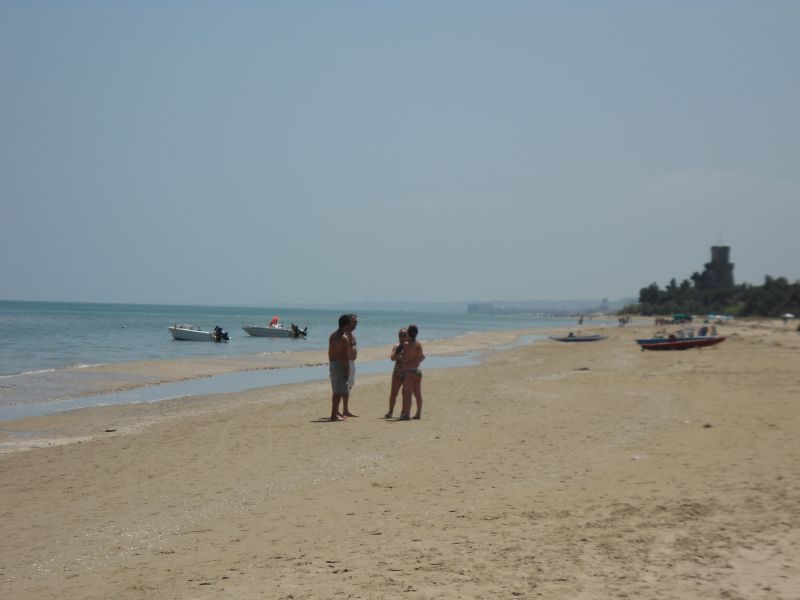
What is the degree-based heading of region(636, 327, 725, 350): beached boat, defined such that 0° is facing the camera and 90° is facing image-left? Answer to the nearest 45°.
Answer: approximately 270°

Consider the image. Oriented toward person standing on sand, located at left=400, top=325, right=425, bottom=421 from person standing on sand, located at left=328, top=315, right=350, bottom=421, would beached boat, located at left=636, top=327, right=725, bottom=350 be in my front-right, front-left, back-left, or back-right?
front-left

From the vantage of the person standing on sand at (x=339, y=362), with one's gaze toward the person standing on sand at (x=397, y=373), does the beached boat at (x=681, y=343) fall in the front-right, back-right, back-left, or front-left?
front-left

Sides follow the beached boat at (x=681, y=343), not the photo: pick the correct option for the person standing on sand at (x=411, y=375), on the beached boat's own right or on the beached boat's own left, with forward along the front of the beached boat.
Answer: on the beached boat's own right

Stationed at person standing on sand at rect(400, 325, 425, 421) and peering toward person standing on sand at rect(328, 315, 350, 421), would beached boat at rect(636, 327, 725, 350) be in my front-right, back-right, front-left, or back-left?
back-right
